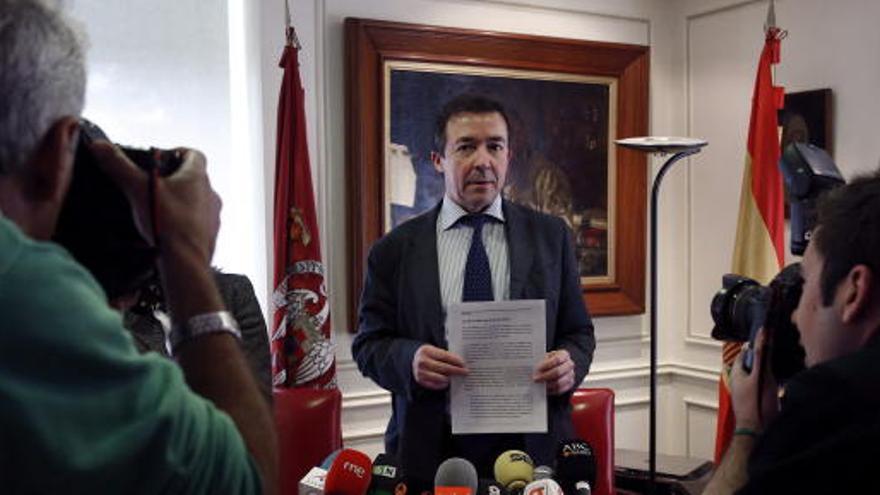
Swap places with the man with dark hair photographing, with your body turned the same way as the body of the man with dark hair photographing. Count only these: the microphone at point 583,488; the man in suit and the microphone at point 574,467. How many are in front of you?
3

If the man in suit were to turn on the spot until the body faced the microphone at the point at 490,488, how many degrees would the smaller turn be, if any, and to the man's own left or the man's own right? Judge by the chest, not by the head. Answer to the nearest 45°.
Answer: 0° — they already face it

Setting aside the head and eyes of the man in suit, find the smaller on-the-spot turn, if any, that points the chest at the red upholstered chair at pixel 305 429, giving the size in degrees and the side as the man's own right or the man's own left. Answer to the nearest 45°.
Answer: approximately 90° to the man's own right

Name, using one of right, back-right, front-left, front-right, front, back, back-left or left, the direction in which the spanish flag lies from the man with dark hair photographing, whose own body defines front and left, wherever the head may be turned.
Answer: front-right

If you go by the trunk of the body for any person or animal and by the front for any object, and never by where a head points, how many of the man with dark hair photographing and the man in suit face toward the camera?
1

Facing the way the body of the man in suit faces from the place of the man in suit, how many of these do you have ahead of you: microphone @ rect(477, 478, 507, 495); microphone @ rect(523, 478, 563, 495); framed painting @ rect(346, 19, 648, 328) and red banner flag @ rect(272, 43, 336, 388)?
2

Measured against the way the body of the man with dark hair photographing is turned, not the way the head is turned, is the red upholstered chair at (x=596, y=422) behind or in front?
in front

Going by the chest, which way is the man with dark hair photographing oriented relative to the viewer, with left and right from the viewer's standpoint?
facing away from the viewer and to the left of the viewer

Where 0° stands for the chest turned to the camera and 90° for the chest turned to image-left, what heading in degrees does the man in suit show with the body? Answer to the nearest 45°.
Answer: approximately 0°

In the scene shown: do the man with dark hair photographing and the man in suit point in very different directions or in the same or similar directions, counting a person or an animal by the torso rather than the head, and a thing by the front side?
very different directions

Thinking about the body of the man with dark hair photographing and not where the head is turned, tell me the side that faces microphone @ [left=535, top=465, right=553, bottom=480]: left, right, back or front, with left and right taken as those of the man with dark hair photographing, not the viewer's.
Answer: front
